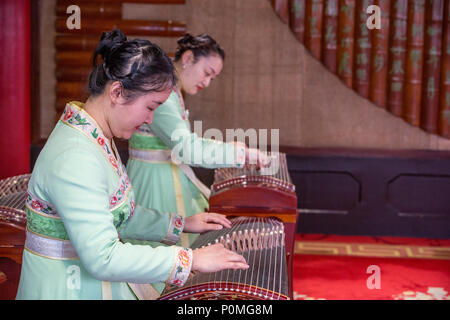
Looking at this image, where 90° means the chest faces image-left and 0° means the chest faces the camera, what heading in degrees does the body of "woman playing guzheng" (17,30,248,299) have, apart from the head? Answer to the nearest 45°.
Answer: approximately 270°

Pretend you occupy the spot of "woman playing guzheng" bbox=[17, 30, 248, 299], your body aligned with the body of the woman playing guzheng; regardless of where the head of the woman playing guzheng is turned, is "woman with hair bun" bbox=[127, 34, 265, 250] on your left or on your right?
on your left

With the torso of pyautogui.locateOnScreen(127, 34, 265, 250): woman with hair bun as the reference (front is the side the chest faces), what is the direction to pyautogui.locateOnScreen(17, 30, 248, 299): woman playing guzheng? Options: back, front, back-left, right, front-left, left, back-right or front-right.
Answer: right

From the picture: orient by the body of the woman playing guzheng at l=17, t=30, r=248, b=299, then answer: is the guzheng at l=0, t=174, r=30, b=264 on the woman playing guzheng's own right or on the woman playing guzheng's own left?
on the woman playing guzheng's own left

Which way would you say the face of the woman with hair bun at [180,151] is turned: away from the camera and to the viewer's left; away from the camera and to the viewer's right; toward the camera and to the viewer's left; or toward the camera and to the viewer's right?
toward the camera and to the viewer's right

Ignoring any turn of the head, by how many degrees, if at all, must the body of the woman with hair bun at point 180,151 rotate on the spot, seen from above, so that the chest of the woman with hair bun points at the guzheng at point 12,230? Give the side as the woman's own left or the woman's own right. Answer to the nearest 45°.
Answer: approximately 135° to the woman's own right

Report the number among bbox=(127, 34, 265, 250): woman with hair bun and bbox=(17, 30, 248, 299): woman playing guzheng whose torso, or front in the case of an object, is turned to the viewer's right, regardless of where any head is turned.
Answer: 2

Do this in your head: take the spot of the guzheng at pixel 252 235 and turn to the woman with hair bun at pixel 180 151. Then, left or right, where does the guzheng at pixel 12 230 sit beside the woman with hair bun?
left

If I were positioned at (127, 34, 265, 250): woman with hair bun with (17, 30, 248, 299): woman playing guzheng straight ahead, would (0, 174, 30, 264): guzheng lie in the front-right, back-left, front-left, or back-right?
front-right

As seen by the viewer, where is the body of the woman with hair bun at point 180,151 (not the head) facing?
to the viewer's right

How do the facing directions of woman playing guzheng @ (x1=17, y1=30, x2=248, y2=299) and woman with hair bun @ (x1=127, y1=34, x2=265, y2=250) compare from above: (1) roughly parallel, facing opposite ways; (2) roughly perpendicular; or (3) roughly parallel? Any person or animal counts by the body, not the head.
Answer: roughly parallel
